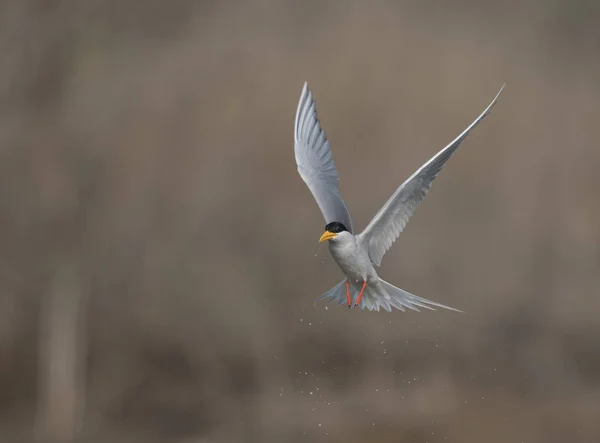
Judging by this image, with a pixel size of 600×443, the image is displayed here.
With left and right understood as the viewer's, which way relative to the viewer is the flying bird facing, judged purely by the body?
facing the viewer and to the left of the viewer
